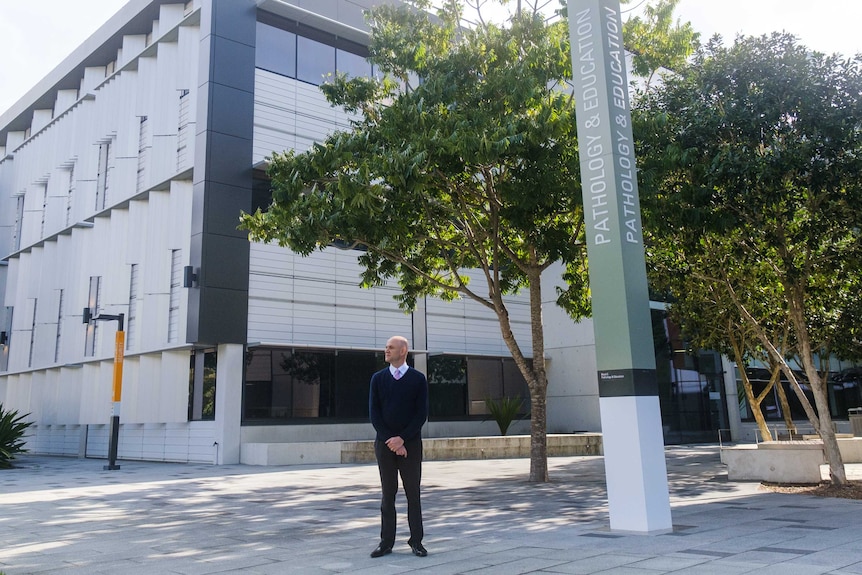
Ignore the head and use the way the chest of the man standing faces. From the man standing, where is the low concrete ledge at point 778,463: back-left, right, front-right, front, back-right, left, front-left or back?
back-left

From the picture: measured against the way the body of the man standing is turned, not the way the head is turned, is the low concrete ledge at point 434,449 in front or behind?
behind

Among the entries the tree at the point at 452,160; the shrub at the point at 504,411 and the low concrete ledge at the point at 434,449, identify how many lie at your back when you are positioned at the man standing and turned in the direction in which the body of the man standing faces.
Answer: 3

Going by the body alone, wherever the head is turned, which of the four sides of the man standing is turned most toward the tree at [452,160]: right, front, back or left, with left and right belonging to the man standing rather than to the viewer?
back

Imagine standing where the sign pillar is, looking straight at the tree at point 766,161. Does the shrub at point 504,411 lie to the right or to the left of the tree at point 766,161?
left

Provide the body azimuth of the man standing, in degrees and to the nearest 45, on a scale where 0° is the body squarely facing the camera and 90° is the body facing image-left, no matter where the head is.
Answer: approximately 0°

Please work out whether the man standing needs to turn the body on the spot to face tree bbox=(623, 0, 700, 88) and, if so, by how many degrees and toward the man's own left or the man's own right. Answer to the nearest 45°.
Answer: approximately 135° to the man's own left

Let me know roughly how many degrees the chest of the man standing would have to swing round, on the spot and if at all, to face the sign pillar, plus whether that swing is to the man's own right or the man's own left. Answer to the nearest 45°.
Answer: approximately 90° to the man's own left

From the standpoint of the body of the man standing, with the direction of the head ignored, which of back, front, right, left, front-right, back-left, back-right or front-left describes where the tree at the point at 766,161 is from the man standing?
back-left

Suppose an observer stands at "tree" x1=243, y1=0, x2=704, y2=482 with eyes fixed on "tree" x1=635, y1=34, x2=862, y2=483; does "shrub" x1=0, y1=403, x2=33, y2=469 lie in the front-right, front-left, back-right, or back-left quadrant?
back-left

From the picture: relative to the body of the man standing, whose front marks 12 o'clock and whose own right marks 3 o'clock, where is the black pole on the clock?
The black pole is roughly at 5 o'clock from the man standing.
